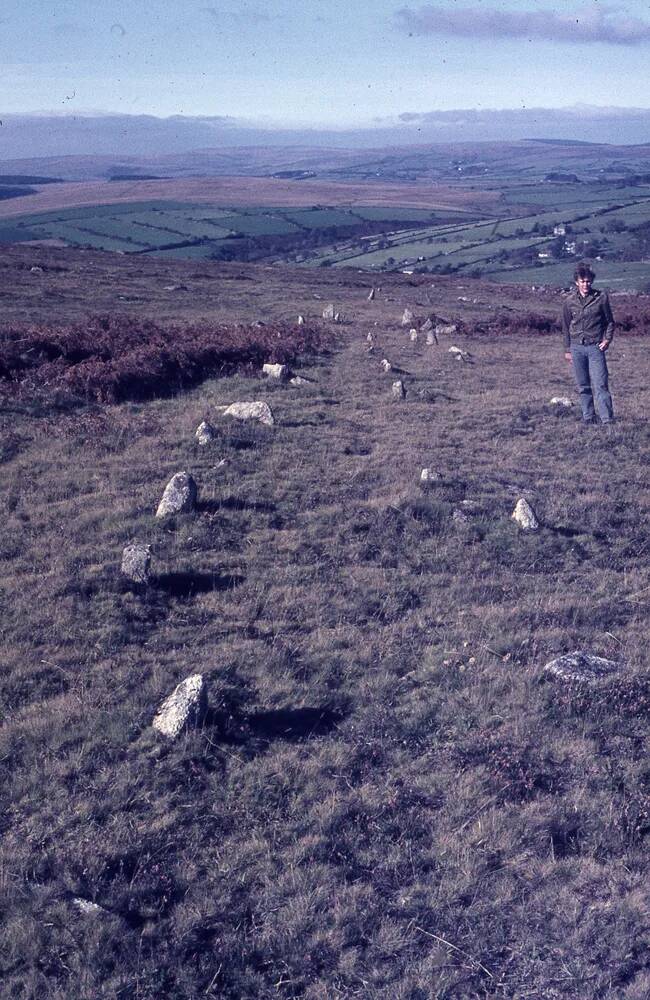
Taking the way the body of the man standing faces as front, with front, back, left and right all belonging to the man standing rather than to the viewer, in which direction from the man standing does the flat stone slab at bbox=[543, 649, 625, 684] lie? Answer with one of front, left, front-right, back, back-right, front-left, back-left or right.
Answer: front

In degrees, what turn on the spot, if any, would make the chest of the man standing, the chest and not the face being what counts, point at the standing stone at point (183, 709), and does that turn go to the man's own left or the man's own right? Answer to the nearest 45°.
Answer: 0° — they already face it

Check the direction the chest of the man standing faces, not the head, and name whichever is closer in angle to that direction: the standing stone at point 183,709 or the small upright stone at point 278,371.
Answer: the standing stone

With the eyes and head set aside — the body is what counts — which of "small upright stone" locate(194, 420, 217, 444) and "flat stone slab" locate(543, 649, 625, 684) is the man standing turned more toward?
the flat stone slab

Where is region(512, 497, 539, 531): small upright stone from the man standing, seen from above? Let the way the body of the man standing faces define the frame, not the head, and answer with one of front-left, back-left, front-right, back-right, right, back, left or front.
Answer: front

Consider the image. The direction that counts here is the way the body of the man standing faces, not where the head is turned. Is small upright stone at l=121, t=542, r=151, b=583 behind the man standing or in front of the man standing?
in front

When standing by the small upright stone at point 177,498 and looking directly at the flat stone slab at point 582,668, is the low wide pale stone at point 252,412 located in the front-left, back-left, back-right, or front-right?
back-left

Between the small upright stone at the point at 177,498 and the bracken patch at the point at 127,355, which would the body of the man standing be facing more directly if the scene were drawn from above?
the small upright stone

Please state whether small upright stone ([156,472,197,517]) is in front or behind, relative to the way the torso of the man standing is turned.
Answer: in front

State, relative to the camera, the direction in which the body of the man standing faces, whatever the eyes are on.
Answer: toward the camera

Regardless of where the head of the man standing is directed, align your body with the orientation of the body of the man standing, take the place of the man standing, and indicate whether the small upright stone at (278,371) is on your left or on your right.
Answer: on your right
